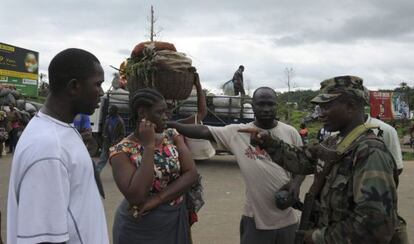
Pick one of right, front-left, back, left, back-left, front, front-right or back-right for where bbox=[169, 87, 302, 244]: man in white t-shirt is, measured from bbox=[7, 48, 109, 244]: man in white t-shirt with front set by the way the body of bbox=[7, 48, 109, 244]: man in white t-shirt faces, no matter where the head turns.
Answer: front-left

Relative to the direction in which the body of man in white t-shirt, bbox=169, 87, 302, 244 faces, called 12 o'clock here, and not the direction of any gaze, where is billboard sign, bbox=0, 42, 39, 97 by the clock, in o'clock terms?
The billboard sign is roughly at 5 o'clock from the man in white t-shirt.

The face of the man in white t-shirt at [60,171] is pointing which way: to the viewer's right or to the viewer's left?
to the viewer's right

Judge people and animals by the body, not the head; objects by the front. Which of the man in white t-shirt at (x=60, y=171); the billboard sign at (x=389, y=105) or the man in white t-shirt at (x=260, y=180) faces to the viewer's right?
the man in white t-shirt at (x=60, y=171)

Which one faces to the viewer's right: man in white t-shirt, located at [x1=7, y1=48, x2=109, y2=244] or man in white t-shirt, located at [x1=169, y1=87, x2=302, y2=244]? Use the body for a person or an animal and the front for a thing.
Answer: man in white t-shirt, located at [x1=7, y1=48, x2=109, y2=244]

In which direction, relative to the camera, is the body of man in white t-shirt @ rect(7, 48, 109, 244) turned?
to the viewer's right
